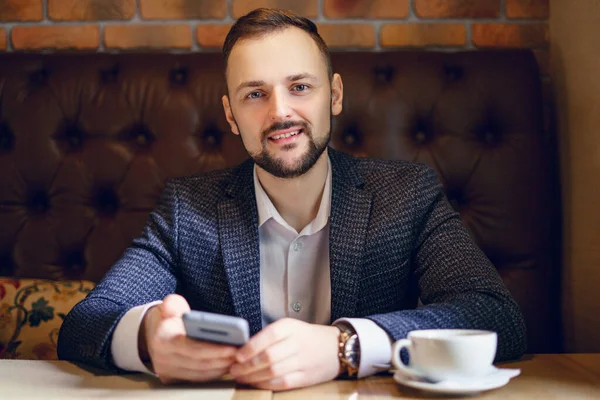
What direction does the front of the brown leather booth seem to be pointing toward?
toward the camera

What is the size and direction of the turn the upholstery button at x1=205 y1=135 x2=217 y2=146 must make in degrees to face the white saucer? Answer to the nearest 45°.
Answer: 0° — it already faces it

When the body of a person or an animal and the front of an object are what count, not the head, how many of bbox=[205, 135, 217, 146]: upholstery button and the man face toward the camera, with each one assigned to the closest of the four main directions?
2

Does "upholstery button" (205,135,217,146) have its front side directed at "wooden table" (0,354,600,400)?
yes

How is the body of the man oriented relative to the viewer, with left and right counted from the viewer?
facing the viewer
